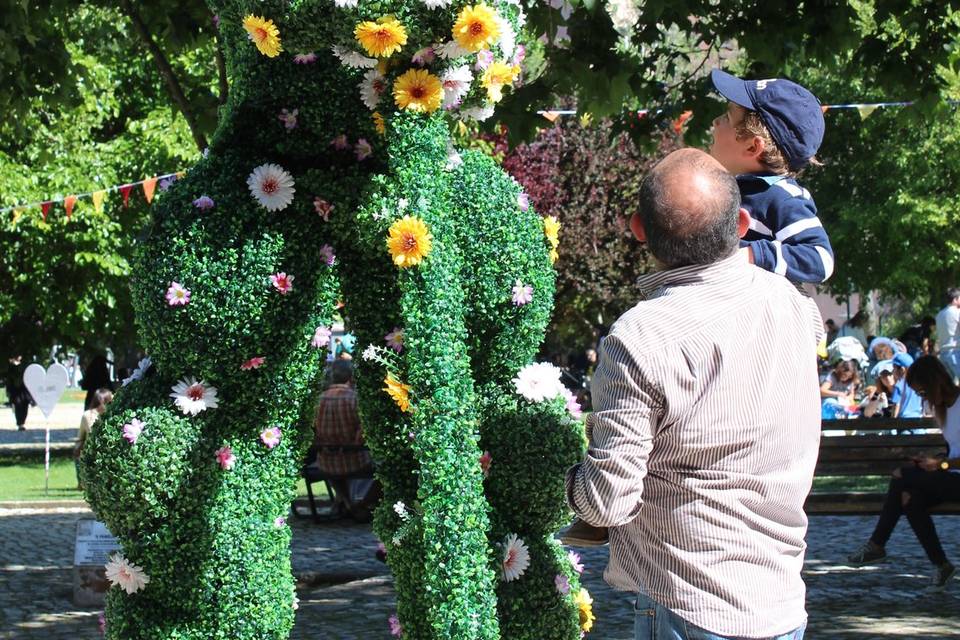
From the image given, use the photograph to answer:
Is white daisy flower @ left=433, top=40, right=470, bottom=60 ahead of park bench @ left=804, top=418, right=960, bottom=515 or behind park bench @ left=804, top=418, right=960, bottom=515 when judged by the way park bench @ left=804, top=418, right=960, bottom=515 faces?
ahead

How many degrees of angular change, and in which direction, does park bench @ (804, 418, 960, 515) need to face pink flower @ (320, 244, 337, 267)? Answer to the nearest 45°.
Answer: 0° — it already faces it

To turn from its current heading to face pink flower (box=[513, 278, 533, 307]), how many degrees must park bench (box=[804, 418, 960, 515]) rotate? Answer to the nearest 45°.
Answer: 0° — it already faces it

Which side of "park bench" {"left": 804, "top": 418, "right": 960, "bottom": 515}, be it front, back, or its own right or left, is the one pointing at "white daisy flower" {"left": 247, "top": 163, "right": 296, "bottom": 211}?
front

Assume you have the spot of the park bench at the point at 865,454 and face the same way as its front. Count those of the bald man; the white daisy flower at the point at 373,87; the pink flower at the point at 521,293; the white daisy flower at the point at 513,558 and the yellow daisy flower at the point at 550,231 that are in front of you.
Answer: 5

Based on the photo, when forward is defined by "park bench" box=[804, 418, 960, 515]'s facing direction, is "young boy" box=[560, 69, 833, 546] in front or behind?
in front

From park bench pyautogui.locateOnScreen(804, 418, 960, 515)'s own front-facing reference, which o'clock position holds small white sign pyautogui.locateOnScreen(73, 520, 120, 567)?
The small white sign is roughly at 2 o'clock from the park bench.

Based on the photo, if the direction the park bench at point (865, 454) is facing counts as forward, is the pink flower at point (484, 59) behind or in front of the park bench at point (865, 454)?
in front

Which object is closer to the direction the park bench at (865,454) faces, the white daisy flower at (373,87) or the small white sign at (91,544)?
the white daisy flower

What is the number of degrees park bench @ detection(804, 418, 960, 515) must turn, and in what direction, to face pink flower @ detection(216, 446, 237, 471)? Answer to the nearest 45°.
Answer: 0° — it already faces it

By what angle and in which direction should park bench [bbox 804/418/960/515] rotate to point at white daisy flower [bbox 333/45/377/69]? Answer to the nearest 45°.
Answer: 0° — it already faces it

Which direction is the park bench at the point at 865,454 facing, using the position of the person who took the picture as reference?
facing the viewer

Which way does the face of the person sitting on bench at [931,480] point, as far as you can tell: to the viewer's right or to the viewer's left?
to the viewer's left

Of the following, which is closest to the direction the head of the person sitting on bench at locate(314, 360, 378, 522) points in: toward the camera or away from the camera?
away from the camera

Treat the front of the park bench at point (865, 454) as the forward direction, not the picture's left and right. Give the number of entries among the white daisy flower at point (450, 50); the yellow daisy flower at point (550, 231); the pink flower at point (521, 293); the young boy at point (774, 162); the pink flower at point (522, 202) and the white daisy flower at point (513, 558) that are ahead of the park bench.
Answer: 6
